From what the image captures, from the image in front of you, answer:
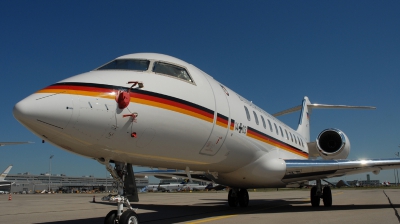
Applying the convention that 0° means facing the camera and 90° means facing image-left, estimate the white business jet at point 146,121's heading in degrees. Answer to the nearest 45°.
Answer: approximately 45°
